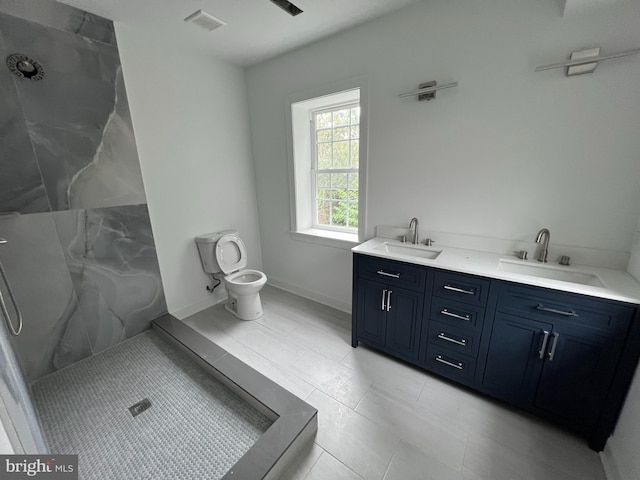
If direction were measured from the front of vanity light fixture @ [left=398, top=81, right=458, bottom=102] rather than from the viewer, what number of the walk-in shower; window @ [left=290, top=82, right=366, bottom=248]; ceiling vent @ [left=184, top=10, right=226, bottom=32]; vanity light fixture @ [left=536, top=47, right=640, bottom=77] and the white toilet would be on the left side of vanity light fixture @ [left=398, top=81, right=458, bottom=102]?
1

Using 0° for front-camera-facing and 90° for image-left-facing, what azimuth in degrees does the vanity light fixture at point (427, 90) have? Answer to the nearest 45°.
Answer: approximately 0°

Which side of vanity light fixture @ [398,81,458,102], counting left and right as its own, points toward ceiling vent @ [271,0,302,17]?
right

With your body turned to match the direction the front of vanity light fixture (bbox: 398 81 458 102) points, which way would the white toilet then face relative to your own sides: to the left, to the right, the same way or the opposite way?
to the left

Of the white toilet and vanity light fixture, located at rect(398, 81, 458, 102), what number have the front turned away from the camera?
0

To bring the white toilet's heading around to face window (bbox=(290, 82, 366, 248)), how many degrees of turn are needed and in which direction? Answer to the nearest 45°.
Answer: approximately 45° to its left

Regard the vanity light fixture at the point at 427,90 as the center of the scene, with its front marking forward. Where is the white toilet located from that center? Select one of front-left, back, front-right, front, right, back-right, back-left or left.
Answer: right

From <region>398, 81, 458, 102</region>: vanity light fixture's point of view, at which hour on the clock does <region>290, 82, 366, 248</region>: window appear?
The window is roughly at 4 o'clock from the vanity light fixture.
